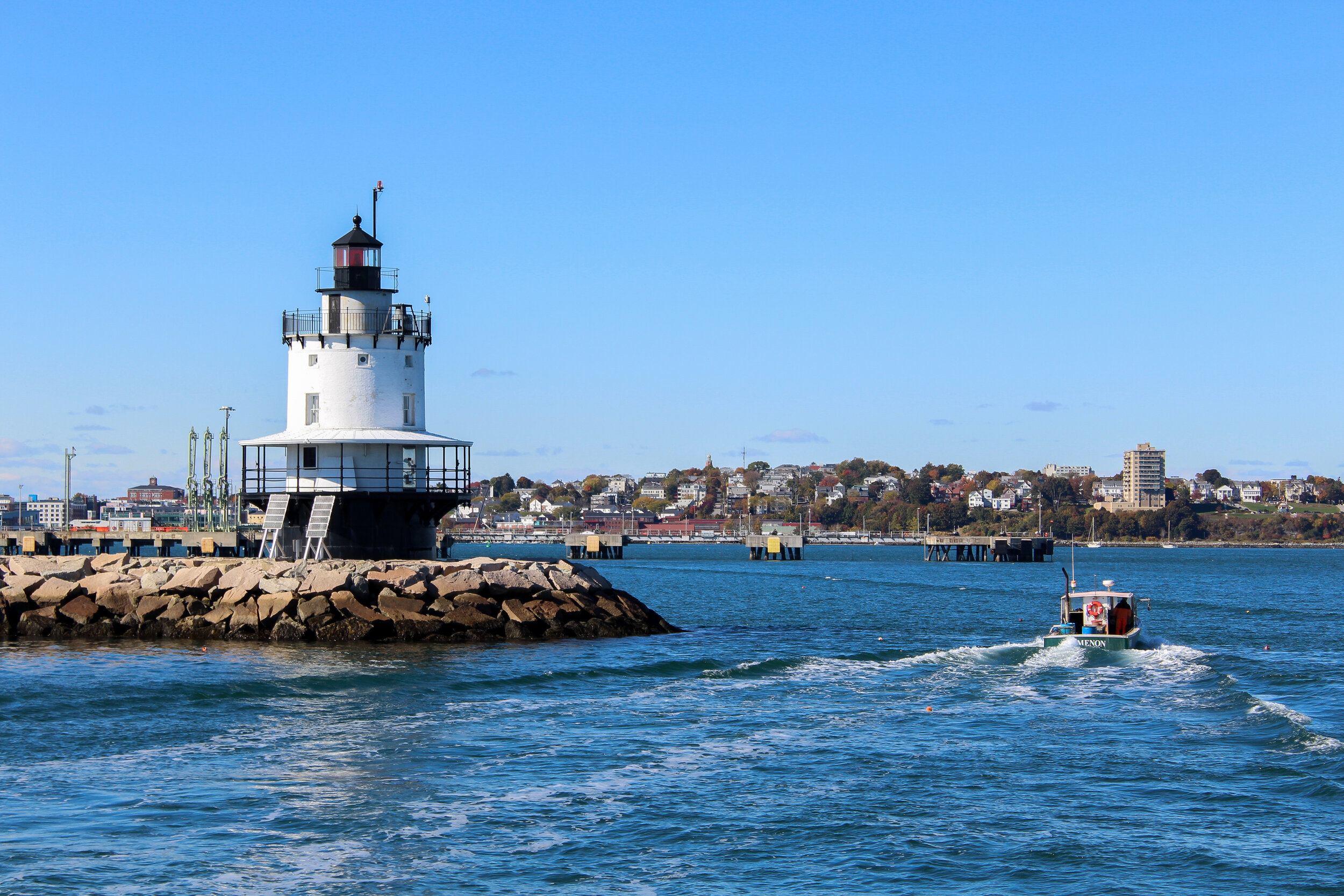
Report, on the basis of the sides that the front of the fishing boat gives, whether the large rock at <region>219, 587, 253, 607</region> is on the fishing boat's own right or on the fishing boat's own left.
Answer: on the fishing boat's own left

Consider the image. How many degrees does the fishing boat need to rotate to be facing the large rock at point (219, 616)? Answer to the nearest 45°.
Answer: approximately 90° to its left

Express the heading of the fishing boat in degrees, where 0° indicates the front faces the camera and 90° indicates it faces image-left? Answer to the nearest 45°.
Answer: approximately 180°

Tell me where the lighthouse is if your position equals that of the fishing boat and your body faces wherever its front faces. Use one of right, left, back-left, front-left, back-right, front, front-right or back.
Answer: left

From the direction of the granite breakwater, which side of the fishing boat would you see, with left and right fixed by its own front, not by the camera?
left

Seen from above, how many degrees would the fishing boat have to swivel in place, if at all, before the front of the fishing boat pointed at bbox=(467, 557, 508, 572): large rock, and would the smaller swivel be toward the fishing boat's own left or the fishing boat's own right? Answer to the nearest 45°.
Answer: approximately 90° to the fishing boat's own left
